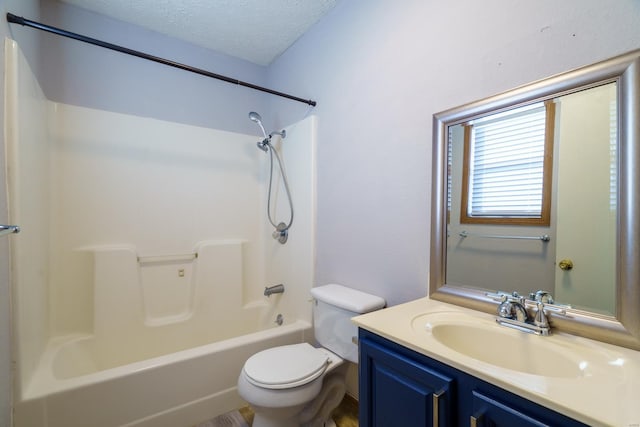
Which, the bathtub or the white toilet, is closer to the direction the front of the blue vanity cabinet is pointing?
the bathtub

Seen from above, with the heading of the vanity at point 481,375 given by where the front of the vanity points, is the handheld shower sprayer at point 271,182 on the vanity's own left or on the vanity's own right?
on the vanity's own right

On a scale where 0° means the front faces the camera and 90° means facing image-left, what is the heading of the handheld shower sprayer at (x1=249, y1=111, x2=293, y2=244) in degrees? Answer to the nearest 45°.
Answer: approximately 45°

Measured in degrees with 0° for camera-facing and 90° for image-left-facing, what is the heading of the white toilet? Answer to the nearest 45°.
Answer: approximately 45°

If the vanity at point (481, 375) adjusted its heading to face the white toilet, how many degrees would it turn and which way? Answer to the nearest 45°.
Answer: approximately 45° to its right

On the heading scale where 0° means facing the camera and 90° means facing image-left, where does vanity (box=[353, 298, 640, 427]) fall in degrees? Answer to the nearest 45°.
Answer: approximately 45°

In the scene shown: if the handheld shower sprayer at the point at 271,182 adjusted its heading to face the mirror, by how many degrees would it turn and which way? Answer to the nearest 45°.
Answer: approximately 90° to its left
